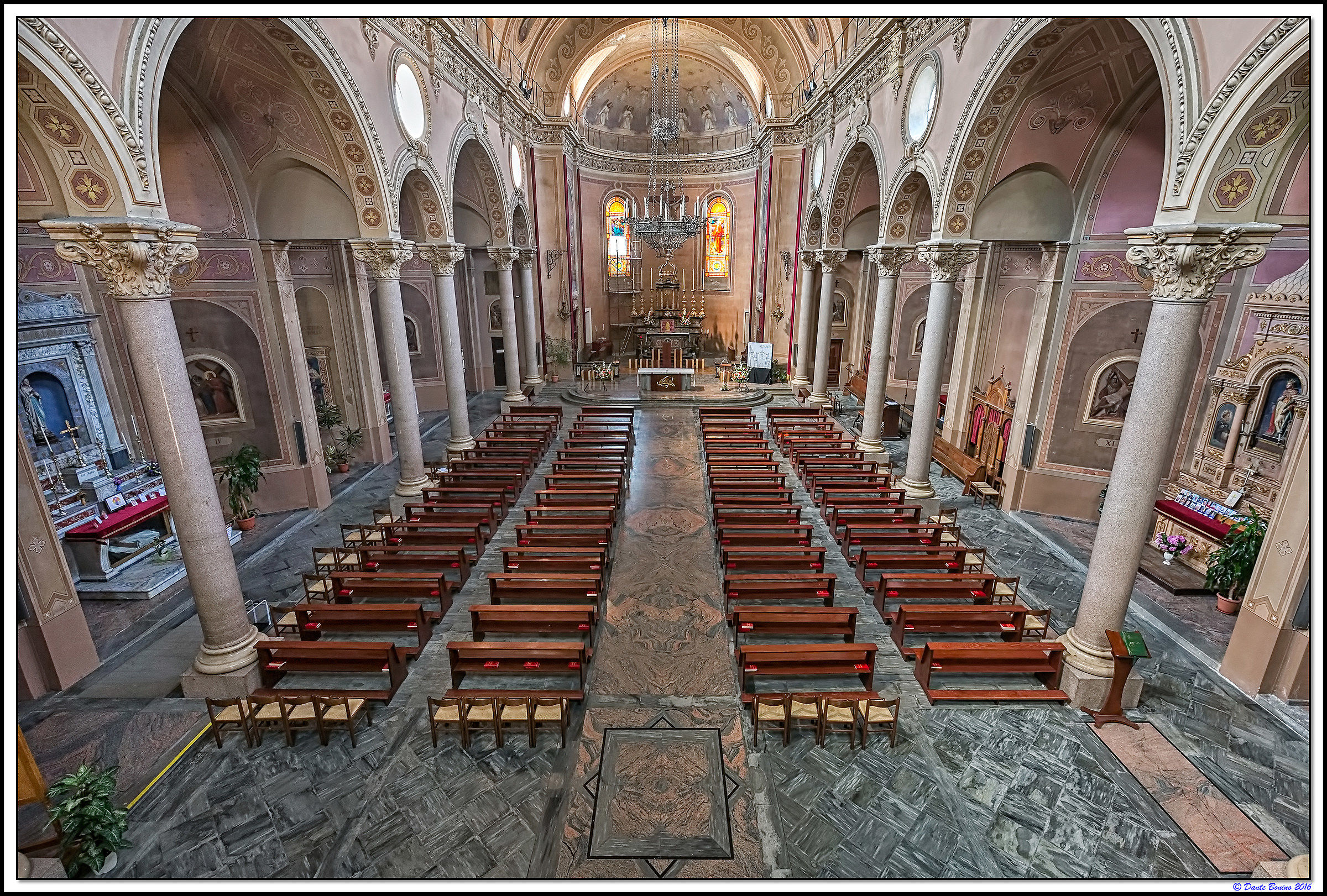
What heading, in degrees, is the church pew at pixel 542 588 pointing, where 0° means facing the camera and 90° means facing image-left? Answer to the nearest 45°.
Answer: approximately 180°

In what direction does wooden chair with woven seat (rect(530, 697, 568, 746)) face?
away from the camera

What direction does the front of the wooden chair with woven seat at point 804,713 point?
away from the camera

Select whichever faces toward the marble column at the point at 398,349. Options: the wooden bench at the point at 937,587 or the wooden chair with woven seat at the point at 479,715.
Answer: the wooden chair with woven seat

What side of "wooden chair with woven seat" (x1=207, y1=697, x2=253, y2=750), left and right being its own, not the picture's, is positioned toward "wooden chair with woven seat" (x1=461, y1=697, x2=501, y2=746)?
right

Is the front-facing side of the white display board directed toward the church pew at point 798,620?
yes

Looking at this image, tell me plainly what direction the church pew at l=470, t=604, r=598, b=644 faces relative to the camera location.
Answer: facing away from the viewer

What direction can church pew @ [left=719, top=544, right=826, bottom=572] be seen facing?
away from the camera

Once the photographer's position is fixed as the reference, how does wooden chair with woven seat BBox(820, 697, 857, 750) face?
facing away from the viewer

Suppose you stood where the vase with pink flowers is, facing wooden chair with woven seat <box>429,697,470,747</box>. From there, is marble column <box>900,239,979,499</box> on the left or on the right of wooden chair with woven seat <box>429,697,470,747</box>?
right

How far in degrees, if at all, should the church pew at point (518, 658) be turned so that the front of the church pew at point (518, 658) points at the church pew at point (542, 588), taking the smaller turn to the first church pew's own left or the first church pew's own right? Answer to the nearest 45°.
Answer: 0° — it already faces it

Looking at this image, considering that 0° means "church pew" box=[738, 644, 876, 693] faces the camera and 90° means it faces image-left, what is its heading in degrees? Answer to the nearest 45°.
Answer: approximately 180°

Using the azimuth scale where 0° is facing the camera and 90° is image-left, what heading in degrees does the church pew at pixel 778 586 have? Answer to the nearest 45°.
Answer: approximately 180°
